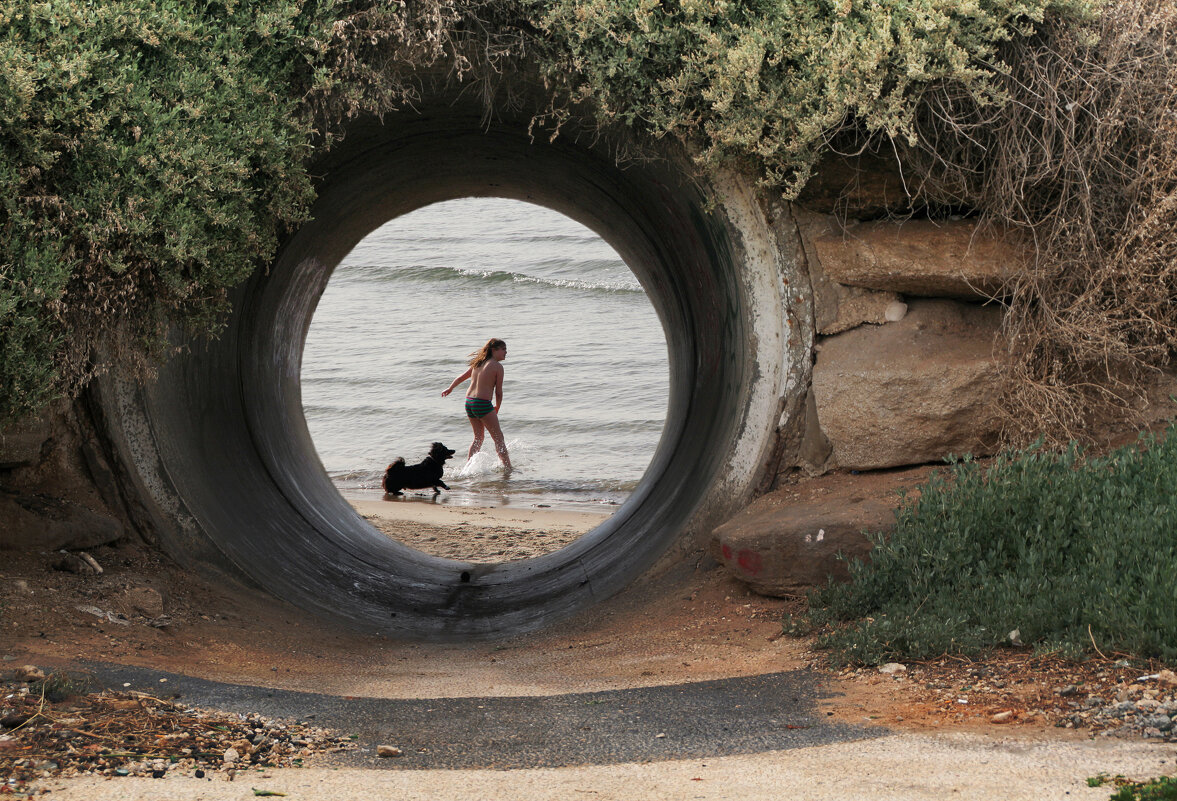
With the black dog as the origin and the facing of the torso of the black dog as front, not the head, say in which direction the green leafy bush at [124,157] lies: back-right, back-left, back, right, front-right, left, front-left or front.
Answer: right

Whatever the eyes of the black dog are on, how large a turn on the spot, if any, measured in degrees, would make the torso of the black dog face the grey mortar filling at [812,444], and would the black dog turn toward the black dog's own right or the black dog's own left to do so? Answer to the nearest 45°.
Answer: approximately 90° to the black dog's own right

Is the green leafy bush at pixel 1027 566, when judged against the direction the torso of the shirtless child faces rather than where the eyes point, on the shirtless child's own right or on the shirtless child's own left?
on the shirtless child's own right

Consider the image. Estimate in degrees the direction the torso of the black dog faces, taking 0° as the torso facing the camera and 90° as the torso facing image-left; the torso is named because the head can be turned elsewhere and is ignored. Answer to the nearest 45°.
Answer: approximately 270°

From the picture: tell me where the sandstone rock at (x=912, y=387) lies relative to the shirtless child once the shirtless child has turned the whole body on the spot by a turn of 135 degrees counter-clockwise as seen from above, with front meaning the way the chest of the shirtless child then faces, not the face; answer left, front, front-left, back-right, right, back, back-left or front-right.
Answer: left

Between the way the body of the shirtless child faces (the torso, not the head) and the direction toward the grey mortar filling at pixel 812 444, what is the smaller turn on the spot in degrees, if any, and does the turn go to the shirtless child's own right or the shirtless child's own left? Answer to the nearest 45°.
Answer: approximately 135° to the shirtless child's own right

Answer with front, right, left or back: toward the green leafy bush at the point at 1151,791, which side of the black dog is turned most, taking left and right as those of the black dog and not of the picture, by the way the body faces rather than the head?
right

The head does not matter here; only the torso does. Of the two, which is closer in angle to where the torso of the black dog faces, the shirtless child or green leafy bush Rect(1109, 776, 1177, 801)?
the shirtless child

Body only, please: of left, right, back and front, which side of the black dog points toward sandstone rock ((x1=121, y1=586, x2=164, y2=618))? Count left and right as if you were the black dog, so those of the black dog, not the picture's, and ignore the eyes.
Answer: right

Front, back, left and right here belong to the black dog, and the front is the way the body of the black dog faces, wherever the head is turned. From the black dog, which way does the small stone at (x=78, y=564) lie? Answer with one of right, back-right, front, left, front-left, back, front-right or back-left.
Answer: right

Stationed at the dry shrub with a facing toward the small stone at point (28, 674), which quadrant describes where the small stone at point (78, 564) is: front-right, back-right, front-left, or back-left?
front-right

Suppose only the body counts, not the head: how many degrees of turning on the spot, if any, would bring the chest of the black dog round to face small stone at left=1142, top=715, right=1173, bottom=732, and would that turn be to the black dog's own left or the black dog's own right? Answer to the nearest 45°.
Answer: approximately 90° to the black dog's own right

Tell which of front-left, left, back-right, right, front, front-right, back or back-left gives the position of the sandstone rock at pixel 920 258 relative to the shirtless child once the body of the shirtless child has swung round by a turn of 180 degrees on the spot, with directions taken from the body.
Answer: front-left

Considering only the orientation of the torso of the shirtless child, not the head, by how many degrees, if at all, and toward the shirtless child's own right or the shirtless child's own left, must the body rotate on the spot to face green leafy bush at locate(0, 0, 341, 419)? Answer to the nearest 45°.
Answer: approximately 135° to the shirtless child's own right
